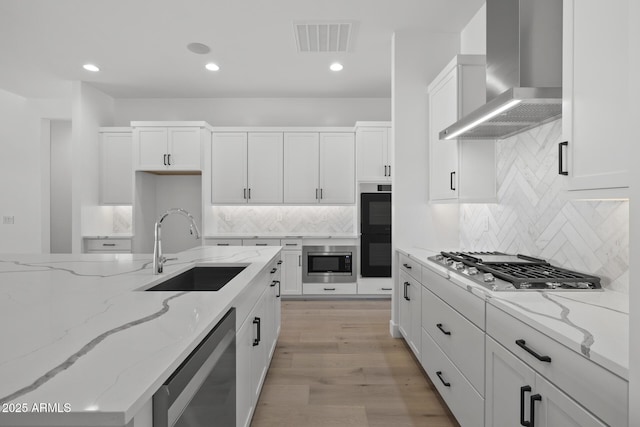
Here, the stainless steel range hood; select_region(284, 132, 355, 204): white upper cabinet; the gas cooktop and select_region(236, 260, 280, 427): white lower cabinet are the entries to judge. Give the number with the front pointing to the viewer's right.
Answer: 1

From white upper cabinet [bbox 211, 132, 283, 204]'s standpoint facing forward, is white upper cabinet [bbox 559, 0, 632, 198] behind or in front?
in front

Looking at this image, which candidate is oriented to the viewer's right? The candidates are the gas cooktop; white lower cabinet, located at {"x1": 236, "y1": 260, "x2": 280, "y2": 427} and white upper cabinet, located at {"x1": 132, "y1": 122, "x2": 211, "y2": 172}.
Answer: the white lower cabinet

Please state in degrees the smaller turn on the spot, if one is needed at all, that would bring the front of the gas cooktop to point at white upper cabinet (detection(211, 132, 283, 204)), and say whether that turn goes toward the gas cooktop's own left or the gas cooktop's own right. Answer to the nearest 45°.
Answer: approximately 90° to the gas cooktop's own right

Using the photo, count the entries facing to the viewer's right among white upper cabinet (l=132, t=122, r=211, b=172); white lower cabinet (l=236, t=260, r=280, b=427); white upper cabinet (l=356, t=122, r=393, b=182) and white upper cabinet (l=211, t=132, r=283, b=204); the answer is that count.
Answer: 1

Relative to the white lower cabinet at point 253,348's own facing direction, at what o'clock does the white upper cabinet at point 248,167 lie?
The white upper cabinet is roughly at 9 o'clock from the white lower cabinet.

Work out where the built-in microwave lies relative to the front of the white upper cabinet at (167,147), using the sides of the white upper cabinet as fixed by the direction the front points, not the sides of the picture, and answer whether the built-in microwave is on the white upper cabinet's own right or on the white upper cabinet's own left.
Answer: on the white upper cabinet's own left

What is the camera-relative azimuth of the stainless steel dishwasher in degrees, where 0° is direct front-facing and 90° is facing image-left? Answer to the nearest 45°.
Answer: approximately 315°

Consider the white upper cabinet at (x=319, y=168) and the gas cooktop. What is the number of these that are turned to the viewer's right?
0

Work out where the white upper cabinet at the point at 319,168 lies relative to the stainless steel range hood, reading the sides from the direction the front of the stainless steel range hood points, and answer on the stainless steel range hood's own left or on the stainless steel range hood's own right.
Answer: on the stainless steel range hood's own right

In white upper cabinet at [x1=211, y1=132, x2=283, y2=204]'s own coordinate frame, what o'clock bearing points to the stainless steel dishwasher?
The stainless steel dishwasher is roughly at 12 o'clock from the white upper cabinet.

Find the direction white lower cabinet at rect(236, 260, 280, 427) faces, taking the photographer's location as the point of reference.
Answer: facing to the right of the viewer

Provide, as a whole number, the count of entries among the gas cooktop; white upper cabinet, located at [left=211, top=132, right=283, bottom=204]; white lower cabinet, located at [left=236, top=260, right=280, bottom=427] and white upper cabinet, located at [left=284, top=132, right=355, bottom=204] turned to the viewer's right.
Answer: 1

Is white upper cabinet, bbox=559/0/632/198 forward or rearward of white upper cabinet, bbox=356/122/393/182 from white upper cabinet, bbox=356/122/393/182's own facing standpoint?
forward

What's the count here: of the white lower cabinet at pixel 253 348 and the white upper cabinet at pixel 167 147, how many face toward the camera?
1
